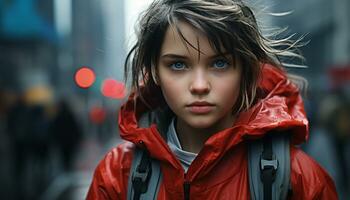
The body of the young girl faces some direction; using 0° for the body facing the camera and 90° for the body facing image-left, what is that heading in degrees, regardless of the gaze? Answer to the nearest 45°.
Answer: approximately 0°
